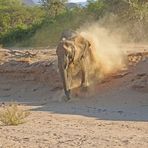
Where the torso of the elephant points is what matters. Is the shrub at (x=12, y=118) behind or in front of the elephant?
in front

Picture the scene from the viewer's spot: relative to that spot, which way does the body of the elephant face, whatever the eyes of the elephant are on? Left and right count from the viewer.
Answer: facing the viewer and to the left of the viewer
